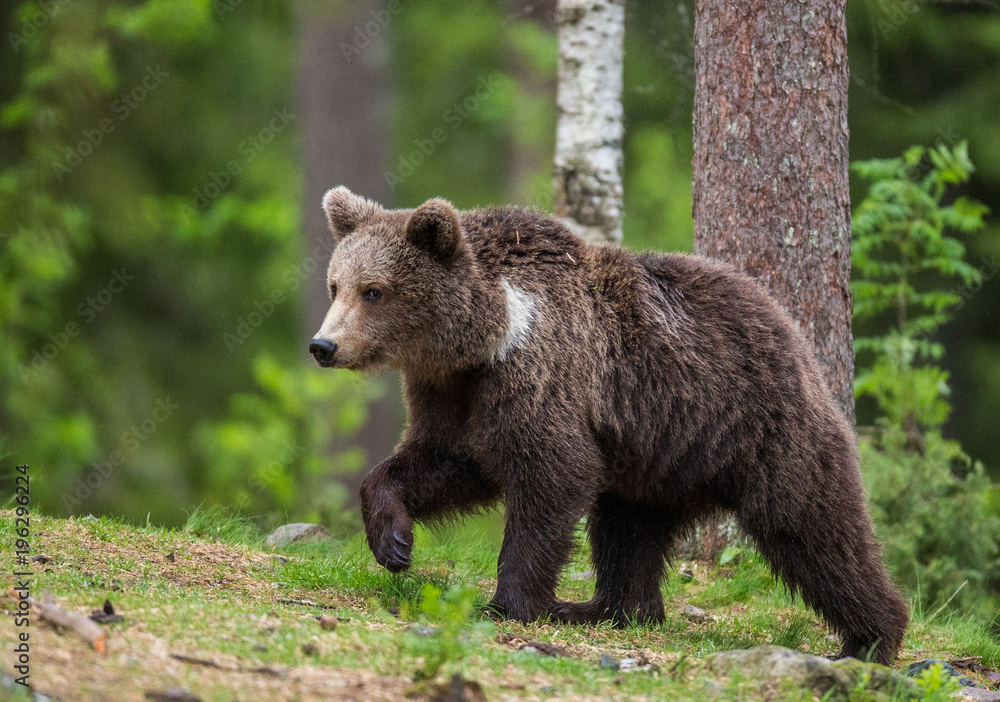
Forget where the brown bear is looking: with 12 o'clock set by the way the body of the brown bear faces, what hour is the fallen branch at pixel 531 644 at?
The fallen branch is roughly at 9 o'clock from the brown bear.

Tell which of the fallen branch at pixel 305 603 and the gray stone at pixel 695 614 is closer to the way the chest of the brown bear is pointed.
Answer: the fallen branch

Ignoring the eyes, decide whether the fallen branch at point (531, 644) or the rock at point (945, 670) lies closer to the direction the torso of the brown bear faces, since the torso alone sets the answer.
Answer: the fallen branch

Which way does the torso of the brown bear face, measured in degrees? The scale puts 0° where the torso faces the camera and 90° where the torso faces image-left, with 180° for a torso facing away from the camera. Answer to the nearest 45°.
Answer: approximately 90°

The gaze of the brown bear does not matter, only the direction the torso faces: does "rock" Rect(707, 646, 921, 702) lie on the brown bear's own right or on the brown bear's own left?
on the brown bear's own left

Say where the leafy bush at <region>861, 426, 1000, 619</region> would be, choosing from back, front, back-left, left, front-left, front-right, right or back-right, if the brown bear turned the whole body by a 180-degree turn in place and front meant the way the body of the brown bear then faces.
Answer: front-left

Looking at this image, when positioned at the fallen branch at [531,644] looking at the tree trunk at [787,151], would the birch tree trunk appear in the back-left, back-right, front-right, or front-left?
front-left

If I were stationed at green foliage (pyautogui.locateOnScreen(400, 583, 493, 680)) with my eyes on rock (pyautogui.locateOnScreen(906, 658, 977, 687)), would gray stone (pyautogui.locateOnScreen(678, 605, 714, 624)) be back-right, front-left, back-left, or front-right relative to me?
front-left

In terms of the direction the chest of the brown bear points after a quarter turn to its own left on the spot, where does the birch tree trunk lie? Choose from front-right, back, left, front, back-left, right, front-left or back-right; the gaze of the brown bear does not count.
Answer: back

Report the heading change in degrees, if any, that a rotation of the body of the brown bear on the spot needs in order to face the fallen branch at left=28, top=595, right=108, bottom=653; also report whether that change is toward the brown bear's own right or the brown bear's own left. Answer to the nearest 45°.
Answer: approximately 45° to the brown bear's own left

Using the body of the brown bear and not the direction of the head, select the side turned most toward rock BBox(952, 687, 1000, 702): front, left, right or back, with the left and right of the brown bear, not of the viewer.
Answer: back

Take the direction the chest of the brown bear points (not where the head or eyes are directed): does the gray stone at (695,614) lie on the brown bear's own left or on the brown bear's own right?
on the brown bear's own right

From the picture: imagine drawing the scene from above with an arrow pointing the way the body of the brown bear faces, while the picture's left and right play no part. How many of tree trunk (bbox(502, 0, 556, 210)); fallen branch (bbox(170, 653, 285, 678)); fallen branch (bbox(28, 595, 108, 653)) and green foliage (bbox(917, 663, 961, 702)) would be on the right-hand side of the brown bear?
1
